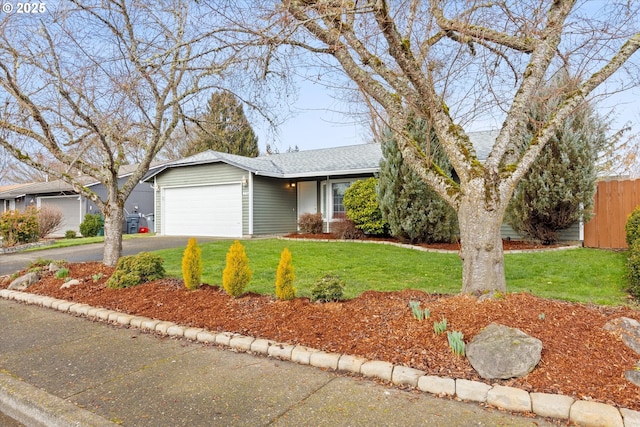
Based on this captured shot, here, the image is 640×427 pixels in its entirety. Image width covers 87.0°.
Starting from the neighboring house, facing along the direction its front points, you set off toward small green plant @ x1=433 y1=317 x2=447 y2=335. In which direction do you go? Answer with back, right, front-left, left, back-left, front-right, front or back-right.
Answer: front-left

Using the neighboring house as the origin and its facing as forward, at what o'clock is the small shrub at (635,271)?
The small shrub is roughly at 10 o'clock from the neighboring house.

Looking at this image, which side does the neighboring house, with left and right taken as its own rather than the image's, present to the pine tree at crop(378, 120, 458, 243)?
left

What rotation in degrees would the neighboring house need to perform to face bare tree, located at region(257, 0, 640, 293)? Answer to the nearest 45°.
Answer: approximately 45° to its left

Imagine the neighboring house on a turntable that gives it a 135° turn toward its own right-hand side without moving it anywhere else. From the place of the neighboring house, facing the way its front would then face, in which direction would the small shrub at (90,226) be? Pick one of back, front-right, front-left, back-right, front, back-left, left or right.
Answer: back

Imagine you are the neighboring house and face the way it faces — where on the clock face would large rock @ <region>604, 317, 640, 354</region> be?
The large rock is roughly at 10 o'clock from the neighboring house.

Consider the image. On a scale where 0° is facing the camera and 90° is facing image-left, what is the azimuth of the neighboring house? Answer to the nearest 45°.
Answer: approximately 45°

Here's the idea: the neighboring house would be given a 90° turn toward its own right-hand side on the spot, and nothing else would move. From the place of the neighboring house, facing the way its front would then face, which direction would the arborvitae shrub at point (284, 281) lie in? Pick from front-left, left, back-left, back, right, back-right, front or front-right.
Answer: back-left

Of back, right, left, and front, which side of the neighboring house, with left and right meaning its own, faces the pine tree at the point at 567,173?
left

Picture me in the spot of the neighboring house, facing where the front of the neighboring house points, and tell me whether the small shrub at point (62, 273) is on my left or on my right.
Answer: on my left

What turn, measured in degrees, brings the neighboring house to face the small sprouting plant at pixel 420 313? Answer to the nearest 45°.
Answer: approximately 45° to its left

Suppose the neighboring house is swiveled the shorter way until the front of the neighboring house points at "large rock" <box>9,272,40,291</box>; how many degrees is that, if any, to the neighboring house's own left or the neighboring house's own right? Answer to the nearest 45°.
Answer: approximately 45° to the neighboring house's own left
